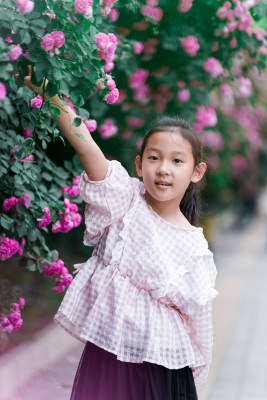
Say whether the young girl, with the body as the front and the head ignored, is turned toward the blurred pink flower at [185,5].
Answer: no

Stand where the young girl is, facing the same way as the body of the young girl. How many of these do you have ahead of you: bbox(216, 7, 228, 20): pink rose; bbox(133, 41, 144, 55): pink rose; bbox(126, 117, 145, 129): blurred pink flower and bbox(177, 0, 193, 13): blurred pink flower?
0

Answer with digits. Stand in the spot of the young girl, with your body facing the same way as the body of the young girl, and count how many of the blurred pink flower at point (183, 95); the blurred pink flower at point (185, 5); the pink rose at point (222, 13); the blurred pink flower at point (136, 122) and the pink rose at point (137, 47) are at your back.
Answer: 5

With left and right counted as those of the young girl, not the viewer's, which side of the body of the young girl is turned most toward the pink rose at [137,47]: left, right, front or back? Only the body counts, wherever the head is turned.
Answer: back

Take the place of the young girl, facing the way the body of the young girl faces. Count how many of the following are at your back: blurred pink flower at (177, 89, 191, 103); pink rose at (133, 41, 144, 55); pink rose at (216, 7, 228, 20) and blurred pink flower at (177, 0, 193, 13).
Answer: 4

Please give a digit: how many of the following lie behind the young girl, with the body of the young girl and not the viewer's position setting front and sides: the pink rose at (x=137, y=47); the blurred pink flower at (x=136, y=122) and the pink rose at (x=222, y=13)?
3

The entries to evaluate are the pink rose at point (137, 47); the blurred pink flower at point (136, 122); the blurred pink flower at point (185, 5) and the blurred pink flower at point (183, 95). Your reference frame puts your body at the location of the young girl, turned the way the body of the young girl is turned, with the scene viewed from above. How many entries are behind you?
4

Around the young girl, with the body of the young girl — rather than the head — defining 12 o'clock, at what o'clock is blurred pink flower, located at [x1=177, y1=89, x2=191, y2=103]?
The blurred pink flower is roughly at 6 o'clock from the young girl.

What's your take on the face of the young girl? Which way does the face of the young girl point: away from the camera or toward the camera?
toward the camera

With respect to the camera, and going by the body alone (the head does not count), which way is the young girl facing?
toward the camera

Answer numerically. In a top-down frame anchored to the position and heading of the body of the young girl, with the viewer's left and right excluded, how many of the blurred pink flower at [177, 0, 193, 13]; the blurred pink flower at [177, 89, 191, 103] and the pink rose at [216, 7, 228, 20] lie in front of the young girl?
0
